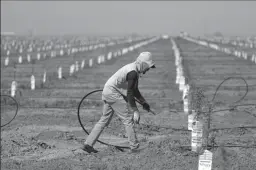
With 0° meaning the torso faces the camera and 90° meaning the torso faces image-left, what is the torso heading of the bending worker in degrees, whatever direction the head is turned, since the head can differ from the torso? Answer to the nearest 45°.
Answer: approximately 270°

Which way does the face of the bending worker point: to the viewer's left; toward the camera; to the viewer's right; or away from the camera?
to the viewer's right
